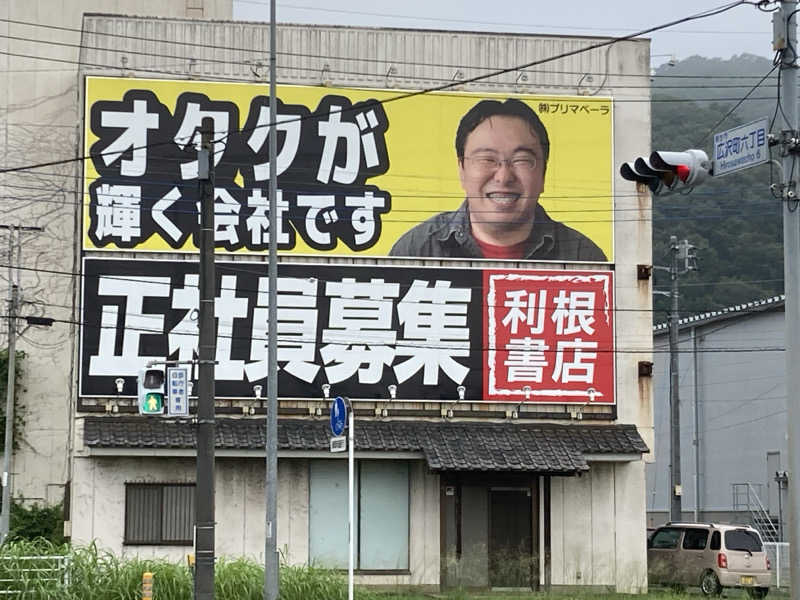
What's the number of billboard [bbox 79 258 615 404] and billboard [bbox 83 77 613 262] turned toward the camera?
2

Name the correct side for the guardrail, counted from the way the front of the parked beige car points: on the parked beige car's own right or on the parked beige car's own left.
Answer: on the parked beige car's own left

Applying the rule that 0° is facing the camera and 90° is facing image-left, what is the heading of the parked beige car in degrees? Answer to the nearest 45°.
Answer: approximately 135°

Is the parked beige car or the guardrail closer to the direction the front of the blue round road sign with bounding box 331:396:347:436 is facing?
the guardrail

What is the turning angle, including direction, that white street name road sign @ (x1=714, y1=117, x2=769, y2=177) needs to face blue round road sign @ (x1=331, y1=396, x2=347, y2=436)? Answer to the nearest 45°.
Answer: approximately 90° to its right

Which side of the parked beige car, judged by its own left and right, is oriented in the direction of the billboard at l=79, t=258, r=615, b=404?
left

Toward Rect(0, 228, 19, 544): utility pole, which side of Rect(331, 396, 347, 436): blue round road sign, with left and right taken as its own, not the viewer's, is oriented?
right

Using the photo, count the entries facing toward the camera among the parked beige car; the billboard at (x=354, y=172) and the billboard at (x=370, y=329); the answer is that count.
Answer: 2

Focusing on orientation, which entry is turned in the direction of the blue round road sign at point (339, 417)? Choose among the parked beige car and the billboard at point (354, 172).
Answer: the billboard
